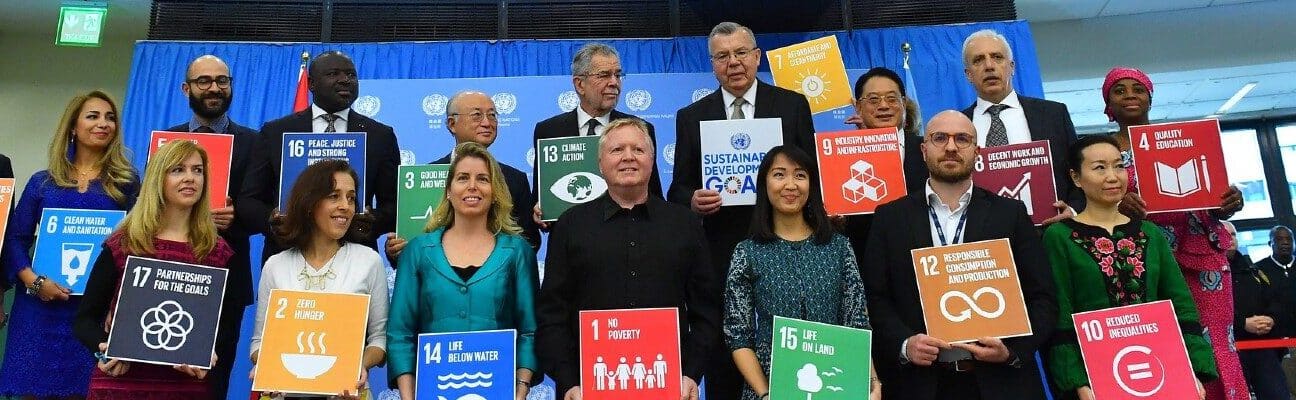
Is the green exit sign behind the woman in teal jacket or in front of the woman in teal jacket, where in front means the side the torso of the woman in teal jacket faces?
behind

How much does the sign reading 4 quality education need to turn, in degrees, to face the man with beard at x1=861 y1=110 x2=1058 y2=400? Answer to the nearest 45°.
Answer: approximately 45° to its right

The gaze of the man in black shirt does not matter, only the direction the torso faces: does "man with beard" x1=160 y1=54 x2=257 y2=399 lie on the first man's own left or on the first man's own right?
on the first man's own right

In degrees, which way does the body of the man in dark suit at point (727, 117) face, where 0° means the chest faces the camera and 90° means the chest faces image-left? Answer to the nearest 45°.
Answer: approximately 0°

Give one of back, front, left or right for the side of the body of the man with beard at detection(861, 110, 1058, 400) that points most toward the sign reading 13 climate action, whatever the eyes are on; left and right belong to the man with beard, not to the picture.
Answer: right

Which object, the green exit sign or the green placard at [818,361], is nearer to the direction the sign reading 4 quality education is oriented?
the green placard

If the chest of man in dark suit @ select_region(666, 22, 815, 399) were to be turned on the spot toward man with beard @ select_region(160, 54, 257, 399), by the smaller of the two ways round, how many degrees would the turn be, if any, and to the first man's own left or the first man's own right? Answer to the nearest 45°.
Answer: approximately 90° to the first man's own right

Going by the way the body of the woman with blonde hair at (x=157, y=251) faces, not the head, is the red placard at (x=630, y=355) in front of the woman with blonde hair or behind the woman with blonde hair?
in front
